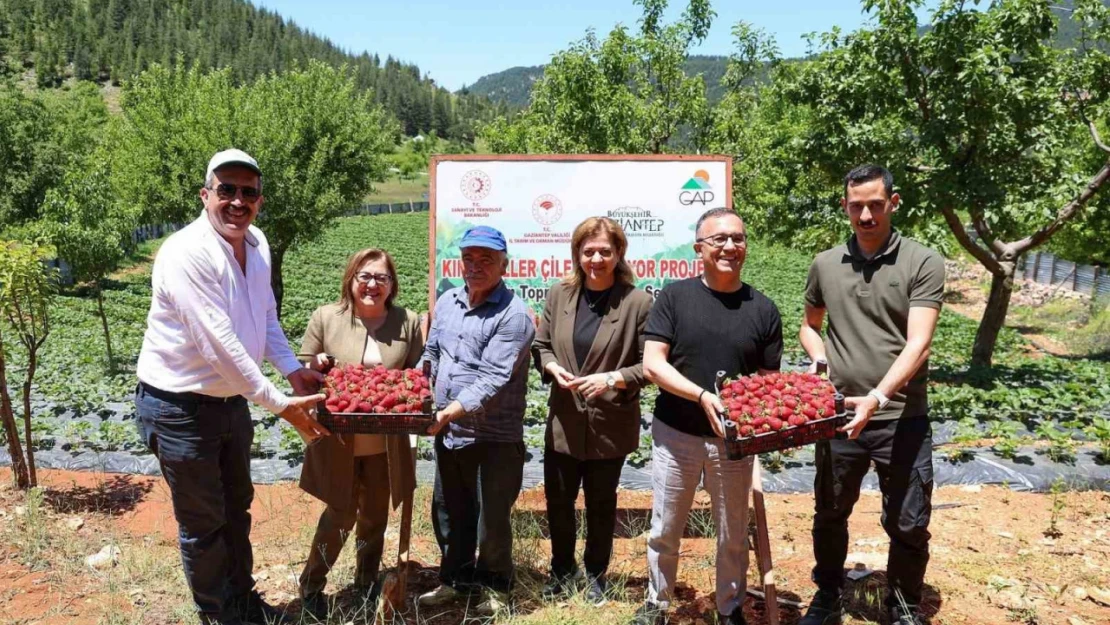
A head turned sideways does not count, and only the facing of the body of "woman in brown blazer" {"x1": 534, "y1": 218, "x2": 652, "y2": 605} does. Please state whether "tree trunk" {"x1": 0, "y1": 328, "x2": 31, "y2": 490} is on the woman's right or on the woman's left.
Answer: on the woman's right

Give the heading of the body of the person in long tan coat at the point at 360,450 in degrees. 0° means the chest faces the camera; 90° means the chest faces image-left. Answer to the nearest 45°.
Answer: approximately 0°

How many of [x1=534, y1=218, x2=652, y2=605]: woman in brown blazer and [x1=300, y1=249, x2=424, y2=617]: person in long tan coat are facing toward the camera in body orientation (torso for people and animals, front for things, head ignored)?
2

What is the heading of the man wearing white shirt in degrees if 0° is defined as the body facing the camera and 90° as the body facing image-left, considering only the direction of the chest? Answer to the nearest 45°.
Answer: approximately 315°

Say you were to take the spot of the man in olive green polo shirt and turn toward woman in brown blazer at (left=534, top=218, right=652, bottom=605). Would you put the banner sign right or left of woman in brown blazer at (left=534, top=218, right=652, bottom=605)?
right

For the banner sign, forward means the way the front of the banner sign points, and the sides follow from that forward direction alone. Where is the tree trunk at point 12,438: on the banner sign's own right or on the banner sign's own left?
on the banner sign's own right

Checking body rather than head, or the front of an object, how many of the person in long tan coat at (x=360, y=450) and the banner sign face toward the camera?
2

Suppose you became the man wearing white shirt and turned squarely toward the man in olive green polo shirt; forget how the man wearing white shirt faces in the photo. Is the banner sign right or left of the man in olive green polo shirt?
left

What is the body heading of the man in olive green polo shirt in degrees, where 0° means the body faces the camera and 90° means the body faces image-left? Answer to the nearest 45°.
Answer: approximately 45°

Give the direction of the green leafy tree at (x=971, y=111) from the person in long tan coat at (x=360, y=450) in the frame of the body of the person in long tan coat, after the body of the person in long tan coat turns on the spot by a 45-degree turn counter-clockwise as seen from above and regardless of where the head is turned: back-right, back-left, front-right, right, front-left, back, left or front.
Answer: left

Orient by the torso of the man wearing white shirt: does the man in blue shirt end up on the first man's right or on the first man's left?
on the first man's left
